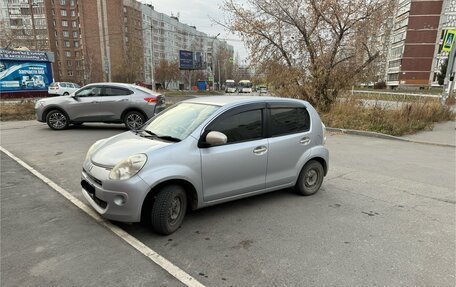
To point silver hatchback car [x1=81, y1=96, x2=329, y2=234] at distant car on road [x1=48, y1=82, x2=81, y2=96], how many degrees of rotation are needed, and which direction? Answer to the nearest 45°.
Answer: approximately 90° to its right

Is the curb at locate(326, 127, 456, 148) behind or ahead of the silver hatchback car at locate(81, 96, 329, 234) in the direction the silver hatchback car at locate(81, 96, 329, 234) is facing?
behind

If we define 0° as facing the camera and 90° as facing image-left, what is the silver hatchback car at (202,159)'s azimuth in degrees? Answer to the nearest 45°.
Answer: approximately 45°

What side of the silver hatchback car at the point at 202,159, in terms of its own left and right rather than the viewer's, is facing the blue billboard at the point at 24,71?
right

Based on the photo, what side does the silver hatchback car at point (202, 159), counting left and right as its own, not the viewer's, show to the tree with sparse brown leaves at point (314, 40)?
back
